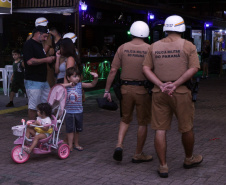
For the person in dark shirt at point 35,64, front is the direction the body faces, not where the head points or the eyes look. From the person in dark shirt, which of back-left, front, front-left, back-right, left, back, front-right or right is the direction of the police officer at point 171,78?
front-right

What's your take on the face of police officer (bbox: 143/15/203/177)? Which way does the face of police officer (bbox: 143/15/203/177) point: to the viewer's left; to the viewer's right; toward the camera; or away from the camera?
away from the camera

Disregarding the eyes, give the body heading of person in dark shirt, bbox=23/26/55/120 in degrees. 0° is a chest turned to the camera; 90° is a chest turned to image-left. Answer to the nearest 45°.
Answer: approximately 270°

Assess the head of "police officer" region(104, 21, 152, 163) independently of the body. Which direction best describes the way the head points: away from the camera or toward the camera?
away from the camera

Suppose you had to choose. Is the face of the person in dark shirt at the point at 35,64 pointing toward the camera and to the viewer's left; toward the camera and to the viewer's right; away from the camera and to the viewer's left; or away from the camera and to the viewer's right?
toward the camera and to the viewer's right

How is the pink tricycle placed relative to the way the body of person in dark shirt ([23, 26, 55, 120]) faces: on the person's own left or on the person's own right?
on the person's own right

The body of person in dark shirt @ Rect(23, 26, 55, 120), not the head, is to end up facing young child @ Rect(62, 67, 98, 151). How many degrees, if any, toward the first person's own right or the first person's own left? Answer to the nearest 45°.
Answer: approximately 45° to the first person's own right

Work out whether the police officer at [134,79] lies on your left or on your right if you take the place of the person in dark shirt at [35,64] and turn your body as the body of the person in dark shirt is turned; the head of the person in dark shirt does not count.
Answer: on your right

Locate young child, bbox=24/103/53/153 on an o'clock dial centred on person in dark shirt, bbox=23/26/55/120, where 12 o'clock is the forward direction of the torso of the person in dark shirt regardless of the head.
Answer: The young child is roughly at 3 o'clock from the person in dark shirt.
